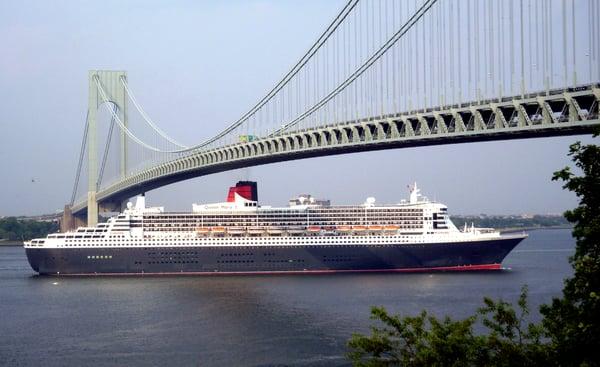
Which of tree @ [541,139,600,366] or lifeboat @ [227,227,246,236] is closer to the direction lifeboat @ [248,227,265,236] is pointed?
the tree

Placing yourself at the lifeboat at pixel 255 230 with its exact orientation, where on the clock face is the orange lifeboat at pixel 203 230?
The orange lifeboat is roughly at 6 o'clock from the lifeboat.

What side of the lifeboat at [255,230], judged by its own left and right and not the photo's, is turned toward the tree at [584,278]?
right

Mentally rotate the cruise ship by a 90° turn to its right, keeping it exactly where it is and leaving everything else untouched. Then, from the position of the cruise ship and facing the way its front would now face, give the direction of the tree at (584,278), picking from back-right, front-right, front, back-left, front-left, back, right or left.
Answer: front

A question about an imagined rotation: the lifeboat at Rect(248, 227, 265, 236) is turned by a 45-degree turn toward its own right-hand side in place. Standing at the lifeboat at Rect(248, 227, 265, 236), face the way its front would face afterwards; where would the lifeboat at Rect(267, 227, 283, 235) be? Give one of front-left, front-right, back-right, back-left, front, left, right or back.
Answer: front-left

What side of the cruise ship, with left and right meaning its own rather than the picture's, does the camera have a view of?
right

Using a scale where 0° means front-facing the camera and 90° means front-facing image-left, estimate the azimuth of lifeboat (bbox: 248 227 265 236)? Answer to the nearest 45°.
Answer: approximately 270°
